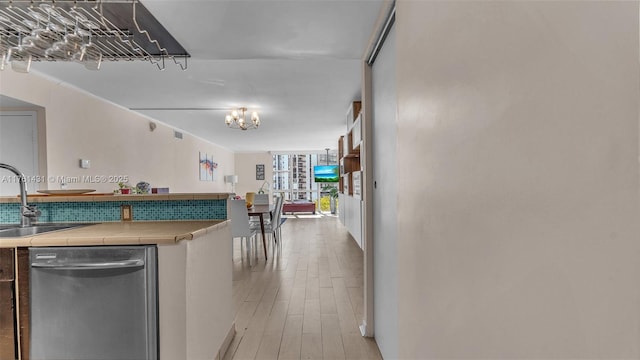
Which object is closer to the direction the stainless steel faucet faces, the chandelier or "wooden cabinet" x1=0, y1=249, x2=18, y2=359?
the wooden cabinet

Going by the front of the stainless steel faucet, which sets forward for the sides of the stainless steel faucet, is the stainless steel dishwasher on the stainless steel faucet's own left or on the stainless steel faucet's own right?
on the stainless steel faucet's own left

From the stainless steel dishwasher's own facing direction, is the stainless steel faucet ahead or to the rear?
to the rear

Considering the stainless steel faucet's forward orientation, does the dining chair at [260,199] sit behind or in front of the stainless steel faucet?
behind

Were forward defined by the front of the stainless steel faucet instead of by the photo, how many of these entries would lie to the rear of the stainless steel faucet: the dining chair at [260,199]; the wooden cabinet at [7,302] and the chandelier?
2

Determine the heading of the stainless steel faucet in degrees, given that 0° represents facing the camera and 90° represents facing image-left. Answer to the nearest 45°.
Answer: approximately 45°

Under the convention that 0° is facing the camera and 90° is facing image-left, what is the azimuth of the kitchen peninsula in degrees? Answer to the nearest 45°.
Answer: approximately 0°

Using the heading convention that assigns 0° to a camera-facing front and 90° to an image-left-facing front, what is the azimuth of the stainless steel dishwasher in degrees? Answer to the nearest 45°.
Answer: approximately 0°
